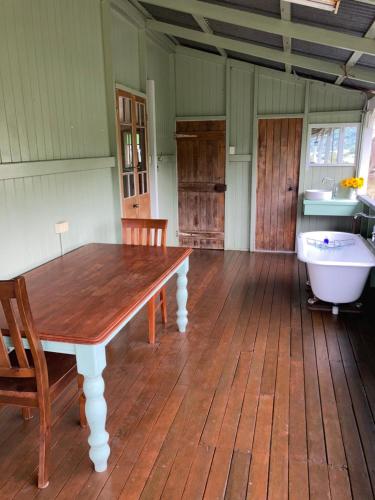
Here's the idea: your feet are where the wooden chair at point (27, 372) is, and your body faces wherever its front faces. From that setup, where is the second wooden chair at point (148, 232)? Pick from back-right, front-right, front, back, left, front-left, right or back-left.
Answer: front

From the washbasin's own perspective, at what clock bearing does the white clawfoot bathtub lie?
The white clawfoot bathtub is roughly at 12 o'clock from the washbasin.

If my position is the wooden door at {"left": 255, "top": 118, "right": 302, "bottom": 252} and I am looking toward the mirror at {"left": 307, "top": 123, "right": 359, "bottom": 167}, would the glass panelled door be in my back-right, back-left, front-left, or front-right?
back-right

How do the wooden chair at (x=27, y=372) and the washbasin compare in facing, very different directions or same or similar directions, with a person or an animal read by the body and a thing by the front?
very different directions

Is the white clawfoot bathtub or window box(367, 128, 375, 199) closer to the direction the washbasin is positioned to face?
the white clawfoot bathtub

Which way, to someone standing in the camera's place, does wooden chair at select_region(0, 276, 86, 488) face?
facing away from the viewer and to the right of the viewer

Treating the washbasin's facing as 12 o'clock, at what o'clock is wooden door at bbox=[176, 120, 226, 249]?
The wooden door is roughly at 3 o'clock from the washbasin.

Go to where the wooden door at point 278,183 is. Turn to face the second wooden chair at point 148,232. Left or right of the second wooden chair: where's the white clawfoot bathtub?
left

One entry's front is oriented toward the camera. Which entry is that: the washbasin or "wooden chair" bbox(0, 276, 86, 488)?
the washbasin

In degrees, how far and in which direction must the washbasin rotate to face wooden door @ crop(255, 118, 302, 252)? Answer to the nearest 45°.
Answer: approximately 135° to its right

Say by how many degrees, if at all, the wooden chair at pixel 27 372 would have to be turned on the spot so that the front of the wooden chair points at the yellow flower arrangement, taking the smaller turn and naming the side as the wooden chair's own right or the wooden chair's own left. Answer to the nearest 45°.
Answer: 0° — it already faces it

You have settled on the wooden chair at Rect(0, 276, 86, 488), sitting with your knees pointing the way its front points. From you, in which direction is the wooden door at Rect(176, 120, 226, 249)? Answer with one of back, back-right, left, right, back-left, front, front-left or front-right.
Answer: front

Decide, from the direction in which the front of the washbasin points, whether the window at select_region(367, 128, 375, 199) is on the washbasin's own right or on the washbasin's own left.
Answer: on the washbasin's own left

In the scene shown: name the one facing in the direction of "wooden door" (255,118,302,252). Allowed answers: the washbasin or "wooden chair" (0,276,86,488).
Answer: the wooden chair

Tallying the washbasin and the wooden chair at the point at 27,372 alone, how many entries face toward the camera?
1

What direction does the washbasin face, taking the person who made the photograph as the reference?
facing the viewer
